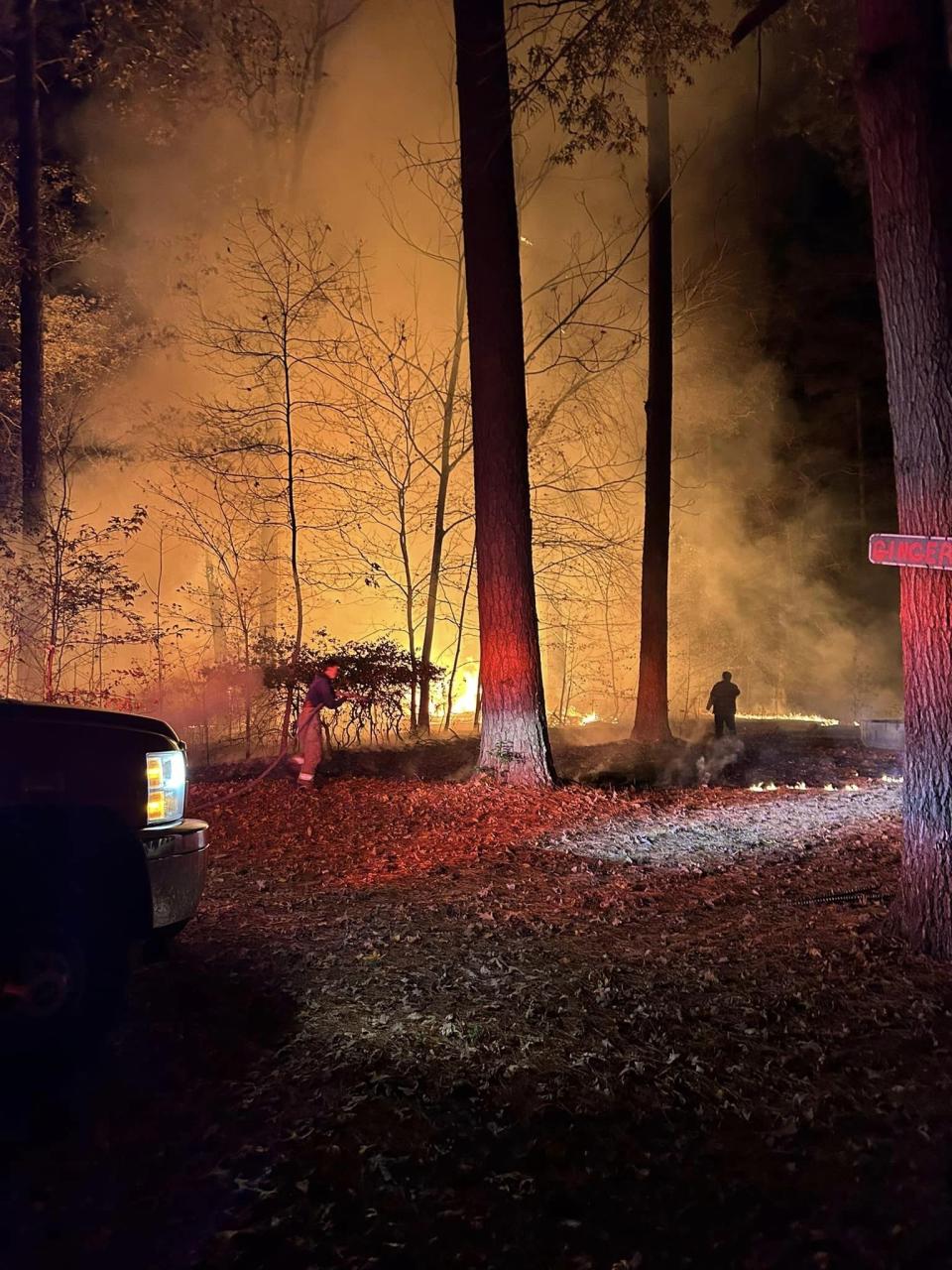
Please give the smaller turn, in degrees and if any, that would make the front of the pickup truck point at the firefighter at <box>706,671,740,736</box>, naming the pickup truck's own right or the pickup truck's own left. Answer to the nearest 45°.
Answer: approximately 45° to the pickup truck's own left

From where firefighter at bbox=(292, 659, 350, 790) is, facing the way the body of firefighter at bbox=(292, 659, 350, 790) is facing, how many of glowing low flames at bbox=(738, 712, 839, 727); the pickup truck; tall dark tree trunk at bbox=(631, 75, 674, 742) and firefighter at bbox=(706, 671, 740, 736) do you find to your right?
1

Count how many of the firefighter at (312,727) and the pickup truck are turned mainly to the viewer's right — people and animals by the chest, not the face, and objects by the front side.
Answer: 2

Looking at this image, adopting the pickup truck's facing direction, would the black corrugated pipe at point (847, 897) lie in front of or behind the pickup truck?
in front

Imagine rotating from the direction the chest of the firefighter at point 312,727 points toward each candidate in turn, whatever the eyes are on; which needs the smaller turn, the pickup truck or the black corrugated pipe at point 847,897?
the black corrugated pipe

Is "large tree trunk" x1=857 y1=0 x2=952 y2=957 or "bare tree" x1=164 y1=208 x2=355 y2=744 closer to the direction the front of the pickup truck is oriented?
the large tree trunk

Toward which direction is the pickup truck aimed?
to the viewer's right

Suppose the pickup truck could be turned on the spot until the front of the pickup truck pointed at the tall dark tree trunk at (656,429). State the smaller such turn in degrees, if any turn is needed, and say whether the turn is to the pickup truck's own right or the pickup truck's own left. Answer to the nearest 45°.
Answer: approximately 45° to the pickup truck's own left

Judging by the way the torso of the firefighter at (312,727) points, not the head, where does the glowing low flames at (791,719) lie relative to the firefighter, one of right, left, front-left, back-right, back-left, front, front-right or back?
front-left

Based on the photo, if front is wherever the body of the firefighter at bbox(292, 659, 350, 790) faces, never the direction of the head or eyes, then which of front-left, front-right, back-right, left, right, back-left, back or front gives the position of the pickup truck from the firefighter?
right

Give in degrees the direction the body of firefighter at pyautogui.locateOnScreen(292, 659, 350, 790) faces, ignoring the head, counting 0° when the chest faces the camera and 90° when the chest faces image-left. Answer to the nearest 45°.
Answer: approximately 270°
